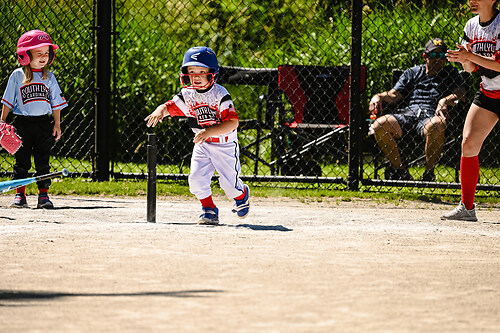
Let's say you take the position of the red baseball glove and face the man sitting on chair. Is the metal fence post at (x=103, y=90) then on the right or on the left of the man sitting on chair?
left

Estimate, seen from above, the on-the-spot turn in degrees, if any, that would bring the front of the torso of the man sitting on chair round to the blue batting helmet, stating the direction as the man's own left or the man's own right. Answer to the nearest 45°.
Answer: approximately 45° to the man's own right

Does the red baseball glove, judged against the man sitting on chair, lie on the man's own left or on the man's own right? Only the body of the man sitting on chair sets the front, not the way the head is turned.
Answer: on the man's own right

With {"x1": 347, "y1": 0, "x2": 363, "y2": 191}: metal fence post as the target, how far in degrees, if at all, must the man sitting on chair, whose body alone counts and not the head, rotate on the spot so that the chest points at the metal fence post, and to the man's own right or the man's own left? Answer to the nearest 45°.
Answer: approximately 45° to the man's own right

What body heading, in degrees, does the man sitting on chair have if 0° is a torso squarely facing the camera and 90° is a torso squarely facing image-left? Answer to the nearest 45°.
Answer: approximately 0°

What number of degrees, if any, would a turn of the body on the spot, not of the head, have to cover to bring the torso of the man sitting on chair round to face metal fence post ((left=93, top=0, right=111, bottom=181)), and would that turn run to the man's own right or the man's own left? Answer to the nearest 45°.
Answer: approximately 90° to the man's own right
